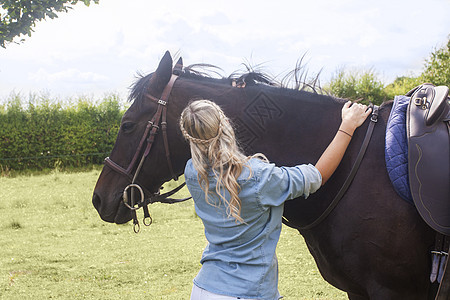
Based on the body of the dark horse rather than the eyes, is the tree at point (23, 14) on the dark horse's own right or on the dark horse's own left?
on the dark horse's own right

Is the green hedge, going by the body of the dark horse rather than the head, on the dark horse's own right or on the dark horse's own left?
on the dark horse's own right

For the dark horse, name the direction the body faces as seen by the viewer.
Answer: to the viewer's left

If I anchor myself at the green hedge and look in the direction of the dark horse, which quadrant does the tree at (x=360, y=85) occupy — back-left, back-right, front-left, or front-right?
front-left

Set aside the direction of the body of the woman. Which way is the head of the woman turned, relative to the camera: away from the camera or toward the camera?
away from the camera

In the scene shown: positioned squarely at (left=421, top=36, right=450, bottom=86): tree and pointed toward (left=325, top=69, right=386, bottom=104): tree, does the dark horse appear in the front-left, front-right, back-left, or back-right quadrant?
front-left

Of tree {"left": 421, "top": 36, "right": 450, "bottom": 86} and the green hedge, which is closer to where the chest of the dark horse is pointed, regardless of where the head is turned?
the green hedge

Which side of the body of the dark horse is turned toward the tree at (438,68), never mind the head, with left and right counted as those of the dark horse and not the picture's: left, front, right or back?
right

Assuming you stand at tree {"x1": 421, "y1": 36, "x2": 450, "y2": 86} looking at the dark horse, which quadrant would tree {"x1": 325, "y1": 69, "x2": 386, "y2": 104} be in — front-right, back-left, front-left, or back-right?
front-right
